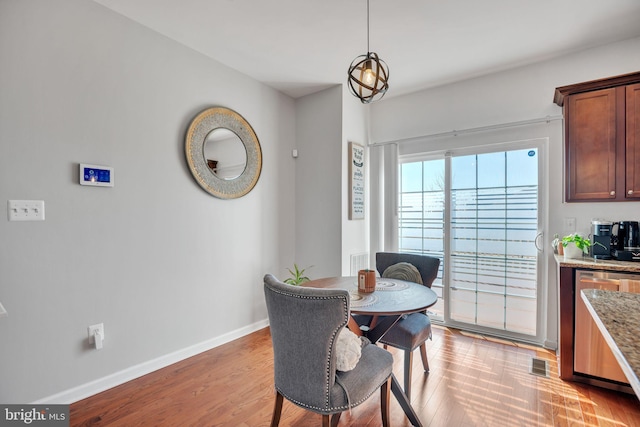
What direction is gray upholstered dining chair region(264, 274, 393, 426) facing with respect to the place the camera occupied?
facing away from the viewer and to the right of the viewer

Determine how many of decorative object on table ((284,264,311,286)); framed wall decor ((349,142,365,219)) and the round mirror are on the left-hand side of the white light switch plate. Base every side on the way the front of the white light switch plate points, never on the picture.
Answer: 3

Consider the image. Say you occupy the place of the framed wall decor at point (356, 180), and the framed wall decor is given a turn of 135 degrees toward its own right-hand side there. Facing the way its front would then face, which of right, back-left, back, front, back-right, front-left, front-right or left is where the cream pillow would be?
left

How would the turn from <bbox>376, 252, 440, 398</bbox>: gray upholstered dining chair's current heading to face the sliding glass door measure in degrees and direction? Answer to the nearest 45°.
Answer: approximately 180°

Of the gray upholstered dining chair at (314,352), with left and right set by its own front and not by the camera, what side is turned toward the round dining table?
front

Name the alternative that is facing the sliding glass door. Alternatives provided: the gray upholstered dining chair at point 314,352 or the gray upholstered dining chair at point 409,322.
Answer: the gray upholstered dining chair at point 314,352

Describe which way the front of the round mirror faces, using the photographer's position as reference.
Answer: facing the viewer and to the right of the viewer

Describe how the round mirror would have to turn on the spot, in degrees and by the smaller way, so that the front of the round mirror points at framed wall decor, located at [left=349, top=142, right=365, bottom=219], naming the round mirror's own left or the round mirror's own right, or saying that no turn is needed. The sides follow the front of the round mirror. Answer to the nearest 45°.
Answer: approximately 45° to the round mirror's own left

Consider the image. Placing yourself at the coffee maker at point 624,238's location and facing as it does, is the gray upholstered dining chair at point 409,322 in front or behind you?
in front
